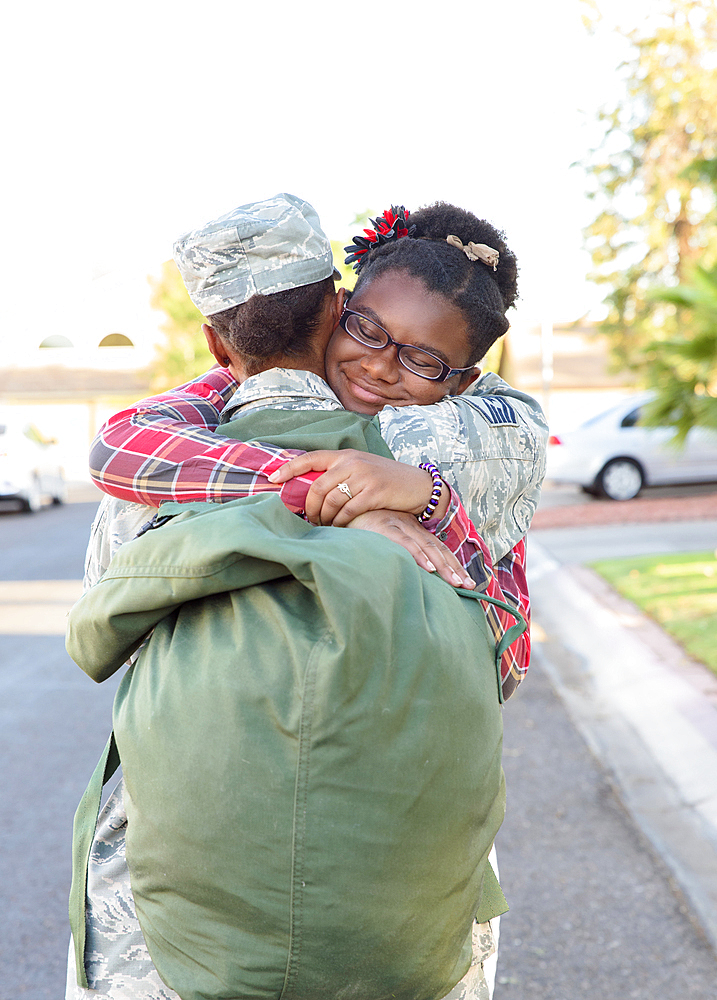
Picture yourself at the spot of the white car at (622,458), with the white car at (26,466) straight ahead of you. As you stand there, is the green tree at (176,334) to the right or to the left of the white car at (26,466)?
right

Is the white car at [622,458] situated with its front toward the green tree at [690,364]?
no

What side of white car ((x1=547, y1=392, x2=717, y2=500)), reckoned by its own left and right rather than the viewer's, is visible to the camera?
right

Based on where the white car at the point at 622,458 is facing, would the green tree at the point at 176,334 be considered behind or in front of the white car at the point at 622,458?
behind

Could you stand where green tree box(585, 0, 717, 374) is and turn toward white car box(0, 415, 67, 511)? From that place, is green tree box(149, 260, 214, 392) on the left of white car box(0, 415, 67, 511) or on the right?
right

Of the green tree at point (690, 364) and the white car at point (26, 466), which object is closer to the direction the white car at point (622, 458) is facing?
the green tree

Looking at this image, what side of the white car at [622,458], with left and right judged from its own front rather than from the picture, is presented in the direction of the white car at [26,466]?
back
